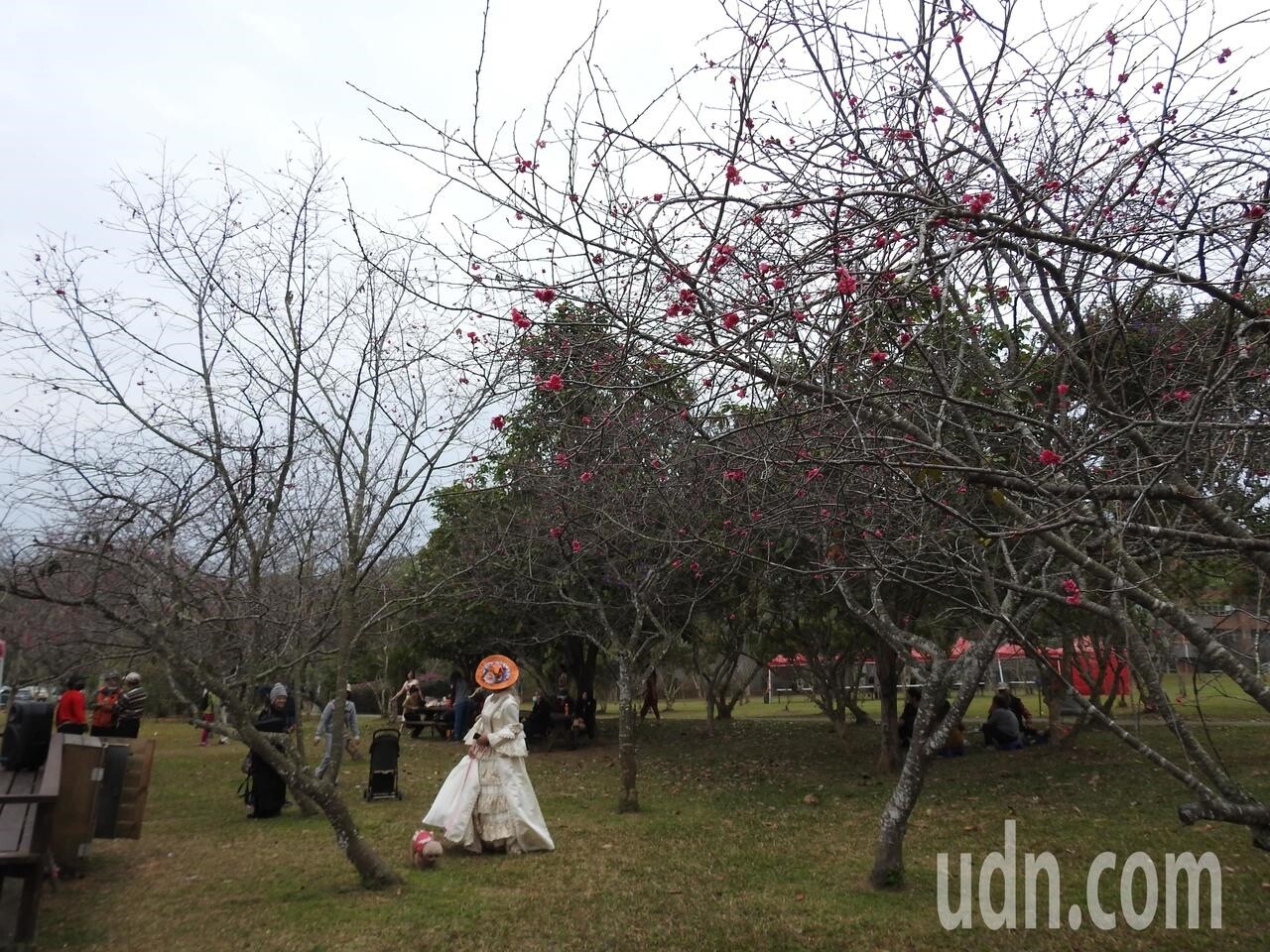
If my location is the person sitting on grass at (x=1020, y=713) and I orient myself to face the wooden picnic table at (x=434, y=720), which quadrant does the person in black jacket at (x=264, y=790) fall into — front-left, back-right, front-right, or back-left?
front-left

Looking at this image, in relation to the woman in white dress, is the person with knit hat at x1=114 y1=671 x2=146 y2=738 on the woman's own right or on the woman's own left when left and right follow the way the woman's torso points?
on the woman's own right

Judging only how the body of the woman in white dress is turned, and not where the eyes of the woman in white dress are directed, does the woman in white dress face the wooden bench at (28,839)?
yes

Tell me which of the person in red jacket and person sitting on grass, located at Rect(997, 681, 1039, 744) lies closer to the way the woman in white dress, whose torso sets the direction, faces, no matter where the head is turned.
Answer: the person in red jacket

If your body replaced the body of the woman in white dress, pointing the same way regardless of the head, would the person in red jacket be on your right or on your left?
on your right

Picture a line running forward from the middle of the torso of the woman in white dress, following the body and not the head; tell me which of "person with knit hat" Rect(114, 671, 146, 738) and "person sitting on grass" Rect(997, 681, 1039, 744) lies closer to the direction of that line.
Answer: the person with knit hat

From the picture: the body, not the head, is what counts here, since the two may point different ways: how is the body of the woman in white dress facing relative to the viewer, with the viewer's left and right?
facing the viewer and to the left of the viewer

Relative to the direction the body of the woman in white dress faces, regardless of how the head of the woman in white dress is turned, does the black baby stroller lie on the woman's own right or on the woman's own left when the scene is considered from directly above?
on the woman's own right

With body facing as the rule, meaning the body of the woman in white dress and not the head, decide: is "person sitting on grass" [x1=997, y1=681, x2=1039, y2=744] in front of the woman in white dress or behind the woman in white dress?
behind

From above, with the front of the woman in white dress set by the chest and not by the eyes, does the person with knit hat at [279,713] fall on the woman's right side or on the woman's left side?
on the woman's right side

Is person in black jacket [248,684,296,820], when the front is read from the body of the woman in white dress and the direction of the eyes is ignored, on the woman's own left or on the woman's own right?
on the woman's own right

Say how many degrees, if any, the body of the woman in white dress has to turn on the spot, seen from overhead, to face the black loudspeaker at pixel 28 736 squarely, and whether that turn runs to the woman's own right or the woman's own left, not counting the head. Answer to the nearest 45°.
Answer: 0° — they already face it

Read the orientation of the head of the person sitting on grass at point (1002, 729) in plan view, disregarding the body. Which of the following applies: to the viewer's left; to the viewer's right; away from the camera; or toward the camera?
away from the camera

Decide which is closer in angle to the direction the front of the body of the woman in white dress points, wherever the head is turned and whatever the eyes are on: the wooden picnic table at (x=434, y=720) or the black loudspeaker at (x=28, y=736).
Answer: the black loudspeaker
